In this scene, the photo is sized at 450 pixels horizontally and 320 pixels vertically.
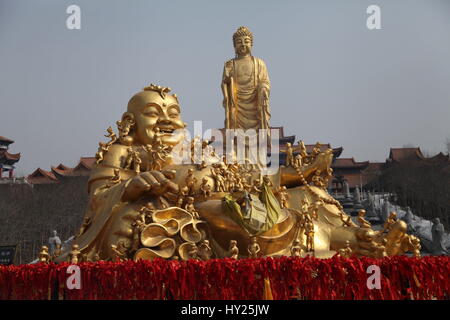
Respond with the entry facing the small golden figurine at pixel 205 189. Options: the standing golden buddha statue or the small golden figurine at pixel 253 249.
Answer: the standing golden buddha statue

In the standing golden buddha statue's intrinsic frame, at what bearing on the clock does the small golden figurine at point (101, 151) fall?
The small golden figurine is roughly at 1 o'clock from the standing golden buddha statue.

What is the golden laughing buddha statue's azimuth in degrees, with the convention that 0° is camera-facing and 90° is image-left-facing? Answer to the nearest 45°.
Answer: approximately 315°

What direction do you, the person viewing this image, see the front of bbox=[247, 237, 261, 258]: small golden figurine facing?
facing the viewer

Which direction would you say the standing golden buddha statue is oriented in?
toward the camera

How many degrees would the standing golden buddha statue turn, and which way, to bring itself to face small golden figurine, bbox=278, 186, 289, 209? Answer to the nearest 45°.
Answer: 0° — it already faces it

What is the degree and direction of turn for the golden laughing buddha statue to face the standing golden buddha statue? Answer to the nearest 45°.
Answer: approximately 135° to its left

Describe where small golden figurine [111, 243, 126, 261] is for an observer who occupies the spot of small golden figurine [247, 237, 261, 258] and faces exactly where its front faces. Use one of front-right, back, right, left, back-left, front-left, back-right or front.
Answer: right

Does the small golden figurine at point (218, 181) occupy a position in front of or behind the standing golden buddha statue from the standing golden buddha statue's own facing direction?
in front

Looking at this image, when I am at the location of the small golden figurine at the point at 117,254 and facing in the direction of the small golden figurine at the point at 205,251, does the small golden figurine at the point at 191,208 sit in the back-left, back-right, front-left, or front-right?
front-left

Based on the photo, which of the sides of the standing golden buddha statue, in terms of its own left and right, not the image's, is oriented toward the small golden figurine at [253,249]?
front

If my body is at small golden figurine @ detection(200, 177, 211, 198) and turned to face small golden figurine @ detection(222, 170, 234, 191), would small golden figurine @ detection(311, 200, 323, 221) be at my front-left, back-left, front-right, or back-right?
front-right

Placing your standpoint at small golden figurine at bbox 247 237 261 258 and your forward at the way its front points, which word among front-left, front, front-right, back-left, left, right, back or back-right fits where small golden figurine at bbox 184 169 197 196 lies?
back-right

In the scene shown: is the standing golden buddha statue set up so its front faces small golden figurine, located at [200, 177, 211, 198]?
yes

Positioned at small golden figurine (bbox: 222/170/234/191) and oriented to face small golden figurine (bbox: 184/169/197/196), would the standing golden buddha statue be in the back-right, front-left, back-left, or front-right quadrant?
back-right

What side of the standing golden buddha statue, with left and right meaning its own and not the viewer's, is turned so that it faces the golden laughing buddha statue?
front

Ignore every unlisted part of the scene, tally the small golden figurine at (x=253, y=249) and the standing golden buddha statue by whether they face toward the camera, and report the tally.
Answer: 2

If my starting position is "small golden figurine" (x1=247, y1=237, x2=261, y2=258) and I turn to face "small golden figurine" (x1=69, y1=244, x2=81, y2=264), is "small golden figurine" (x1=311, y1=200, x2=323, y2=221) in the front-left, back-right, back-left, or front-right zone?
back-right

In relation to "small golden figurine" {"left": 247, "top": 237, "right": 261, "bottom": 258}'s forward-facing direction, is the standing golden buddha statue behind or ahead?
behind
